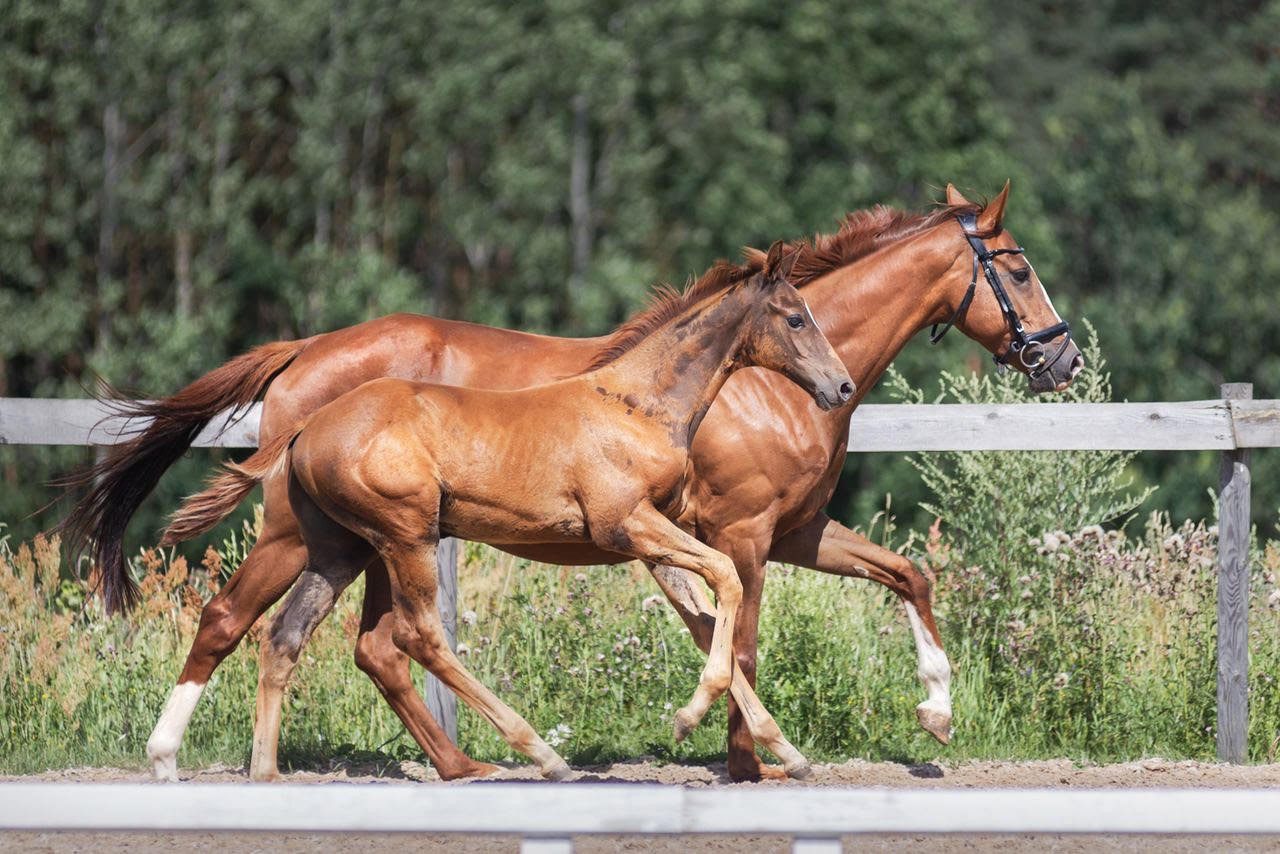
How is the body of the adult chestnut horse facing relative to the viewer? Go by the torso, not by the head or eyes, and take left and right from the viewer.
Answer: facing to the right of the viewer

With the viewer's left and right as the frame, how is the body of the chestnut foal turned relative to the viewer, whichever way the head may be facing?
facing to the right of the viewer

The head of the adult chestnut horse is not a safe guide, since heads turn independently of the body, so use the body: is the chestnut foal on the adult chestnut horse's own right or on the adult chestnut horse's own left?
on the adult chestnut horse's own right

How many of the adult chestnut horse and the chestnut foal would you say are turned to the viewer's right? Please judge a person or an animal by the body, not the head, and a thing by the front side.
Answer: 2

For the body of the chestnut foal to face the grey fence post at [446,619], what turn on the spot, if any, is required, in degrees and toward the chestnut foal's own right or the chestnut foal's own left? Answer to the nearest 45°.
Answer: approximately 90° to the chestnut foal's own left

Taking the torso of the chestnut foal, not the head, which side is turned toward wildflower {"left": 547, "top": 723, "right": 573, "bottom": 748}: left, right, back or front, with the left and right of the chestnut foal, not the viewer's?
left
